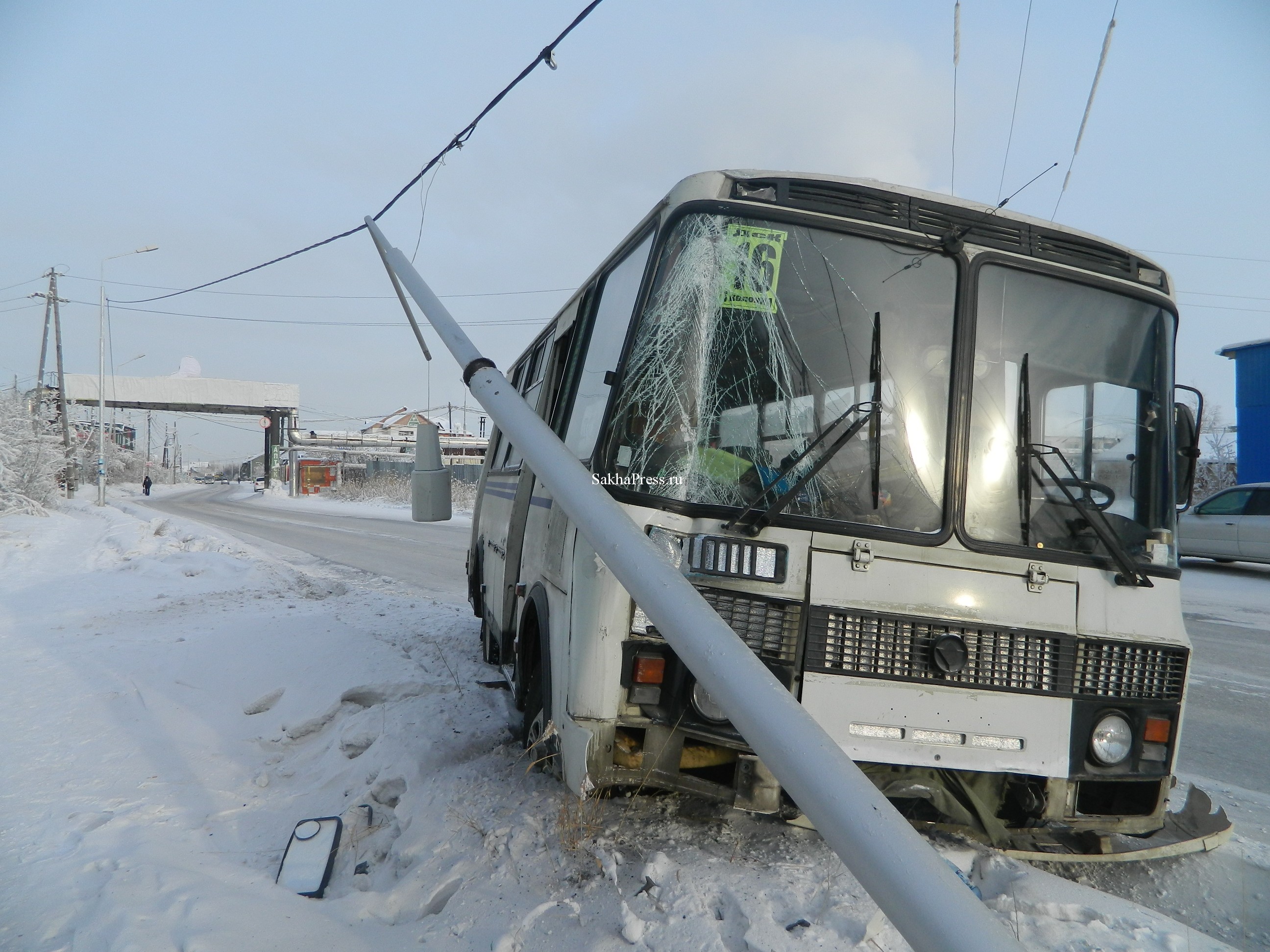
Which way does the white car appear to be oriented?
to the viewer's left

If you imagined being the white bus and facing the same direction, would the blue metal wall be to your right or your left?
on your left

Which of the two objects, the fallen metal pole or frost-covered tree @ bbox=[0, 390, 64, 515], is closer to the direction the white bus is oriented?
the fallen metal pole

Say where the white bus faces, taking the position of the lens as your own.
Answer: facing the viewer and to the right of the viewer

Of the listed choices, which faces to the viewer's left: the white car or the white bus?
the white car

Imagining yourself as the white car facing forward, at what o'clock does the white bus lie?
The white bus is roughly at 9 o'clock from the white car.

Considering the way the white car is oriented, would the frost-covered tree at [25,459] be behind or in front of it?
in front

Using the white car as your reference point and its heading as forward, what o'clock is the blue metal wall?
The blue metal wall is roughly at 3 o'clock from the white car.

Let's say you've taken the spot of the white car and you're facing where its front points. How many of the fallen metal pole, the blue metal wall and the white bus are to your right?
1
